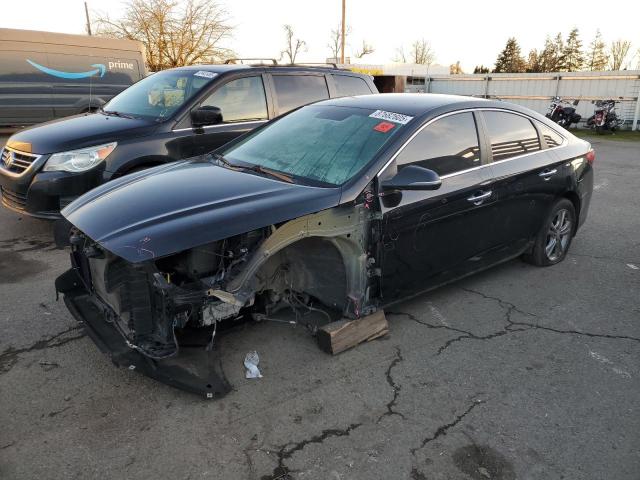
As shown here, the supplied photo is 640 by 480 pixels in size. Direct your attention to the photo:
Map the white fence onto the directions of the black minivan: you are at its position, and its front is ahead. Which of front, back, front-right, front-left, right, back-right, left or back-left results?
back

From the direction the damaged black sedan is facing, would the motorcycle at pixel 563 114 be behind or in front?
behind

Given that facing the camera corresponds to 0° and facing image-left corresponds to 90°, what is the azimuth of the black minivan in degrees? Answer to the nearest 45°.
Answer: approximately 45°

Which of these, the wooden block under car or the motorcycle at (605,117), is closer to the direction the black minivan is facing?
the wooden block under car

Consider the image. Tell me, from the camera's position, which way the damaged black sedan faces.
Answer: facing the viewer and to the left of the viewer

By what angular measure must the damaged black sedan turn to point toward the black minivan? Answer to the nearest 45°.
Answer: approximately 90° to its right

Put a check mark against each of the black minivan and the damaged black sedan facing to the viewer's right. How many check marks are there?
0

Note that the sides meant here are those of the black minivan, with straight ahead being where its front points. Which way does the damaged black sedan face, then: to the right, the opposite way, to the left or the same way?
the same way

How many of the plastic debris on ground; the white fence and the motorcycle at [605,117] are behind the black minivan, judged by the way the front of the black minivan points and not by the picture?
2

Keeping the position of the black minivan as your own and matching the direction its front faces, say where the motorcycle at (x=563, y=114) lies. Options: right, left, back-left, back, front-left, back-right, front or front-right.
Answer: back

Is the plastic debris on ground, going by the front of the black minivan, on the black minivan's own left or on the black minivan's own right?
on the black minivan's own left

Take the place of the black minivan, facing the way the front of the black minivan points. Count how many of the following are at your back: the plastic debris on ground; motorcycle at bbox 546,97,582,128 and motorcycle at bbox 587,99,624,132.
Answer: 2

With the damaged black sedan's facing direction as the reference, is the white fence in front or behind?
behind
